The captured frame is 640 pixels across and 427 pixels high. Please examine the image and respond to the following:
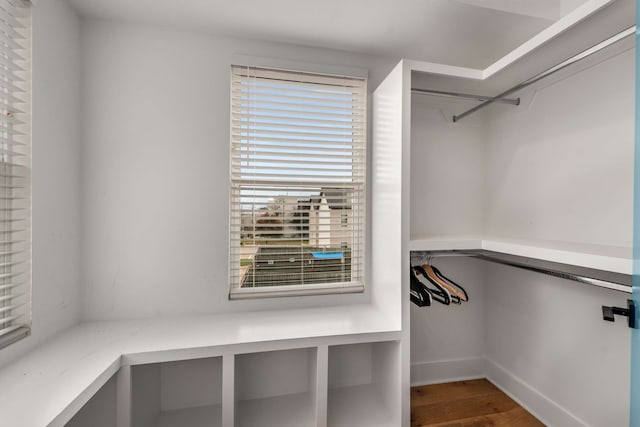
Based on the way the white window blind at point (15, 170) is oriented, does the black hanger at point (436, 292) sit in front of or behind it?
in front

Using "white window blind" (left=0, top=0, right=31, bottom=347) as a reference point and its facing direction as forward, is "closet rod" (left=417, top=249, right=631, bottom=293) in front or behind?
in front

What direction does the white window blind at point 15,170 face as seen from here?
to the viewer's right

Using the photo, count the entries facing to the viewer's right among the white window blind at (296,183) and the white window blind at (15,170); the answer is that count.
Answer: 1

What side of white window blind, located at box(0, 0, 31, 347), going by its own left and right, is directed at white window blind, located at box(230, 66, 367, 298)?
front

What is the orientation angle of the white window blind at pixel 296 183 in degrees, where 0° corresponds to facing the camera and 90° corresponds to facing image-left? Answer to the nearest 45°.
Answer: approximately 0°

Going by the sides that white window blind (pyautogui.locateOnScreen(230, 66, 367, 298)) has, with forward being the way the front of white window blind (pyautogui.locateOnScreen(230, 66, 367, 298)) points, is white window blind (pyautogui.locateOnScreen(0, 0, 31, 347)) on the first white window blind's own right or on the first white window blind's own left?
on the first white window blind's own right

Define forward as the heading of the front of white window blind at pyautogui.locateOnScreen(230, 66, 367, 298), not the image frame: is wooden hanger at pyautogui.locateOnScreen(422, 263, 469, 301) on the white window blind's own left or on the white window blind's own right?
on the white window blind's own left
